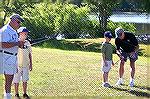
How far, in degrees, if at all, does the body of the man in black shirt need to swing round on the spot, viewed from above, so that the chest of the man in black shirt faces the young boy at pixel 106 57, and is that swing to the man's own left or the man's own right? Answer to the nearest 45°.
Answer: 0° — they already face them

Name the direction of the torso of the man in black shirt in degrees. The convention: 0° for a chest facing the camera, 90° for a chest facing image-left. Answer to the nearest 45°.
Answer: approximately 45°

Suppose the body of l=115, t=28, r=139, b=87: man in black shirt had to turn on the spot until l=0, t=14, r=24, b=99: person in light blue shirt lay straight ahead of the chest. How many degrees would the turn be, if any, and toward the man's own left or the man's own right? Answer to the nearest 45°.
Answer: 0° — they already face them

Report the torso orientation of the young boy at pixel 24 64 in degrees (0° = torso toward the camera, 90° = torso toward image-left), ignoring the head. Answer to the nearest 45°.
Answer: approximately 315°

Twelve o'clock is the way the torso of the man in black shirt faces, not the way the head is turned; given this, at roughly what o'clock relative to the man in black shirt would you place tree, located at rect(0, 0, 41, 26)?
The tree is roughly at 1 o'clock from the man in black shirt.

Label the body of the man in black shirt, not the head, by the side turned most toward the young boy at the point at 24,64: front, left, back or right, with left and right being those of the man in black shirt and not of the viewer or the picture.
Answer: front

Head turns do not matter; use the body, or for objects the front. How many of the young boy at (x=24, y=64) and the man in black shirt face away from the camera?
0
